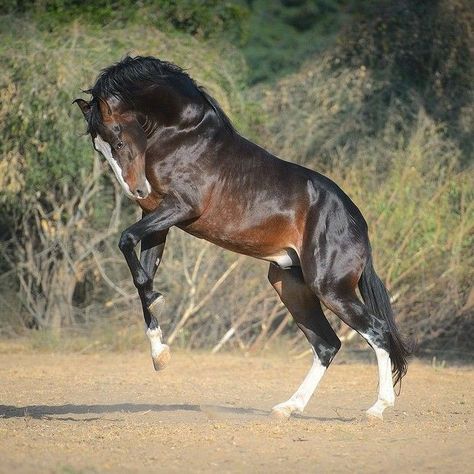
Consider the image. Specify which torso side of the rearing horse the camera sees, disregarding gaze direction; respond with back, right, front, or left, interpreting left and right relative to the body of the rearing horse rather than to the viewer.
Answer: left

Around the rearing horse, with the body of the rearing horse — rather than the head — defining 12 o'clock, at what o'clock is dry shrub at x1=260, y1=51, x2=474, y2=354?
The dry shrub is roughly at 4 o'clock from the rearing horse.

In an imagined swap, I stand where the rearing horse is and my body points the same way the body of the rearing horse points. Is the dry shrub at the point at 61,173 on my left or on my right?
on my right

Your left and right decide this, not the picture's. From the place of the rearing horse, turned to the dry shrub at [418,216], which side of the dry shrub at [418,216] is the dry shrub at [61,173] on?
left
